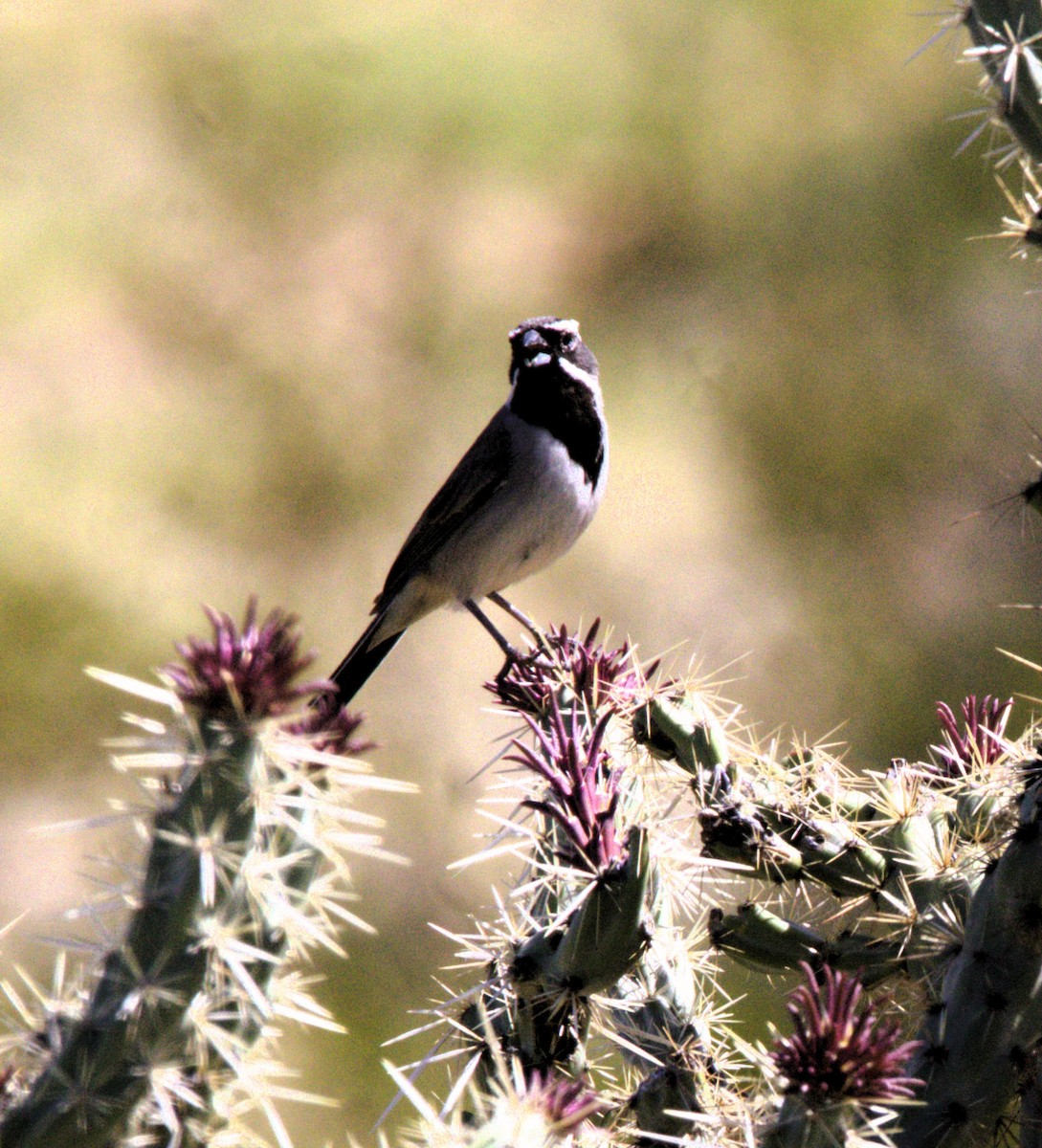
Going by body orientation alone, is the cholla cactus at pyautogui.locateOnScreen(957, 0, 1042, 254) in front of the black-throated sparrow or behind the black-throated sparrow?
in front

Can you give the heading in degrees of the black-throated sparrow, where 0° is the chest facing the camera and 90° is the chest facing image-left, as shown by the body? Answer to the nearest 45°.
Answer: approximately 315°
